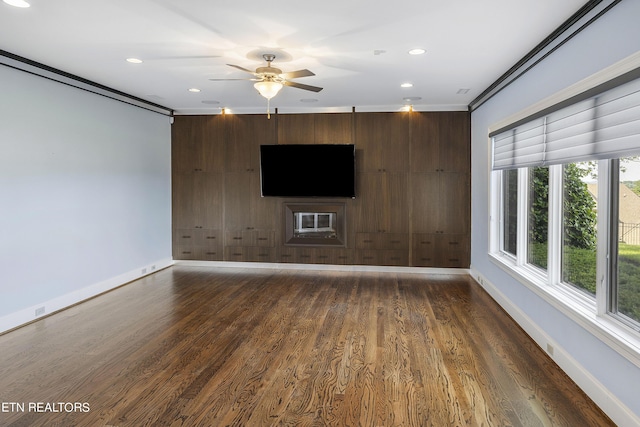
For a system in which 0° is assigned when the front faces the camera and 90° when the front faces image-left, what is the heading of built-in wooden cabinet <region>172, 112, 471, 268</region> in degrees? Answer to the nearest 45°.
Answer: approximately 0°

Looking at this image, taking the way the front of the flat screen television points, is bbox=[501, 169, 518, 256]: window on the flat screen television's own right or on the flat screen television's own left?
on the flat screen television's own left

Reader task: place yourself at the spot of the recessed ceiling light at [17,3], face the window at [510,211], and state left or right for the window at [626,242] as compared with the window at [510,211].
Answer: right

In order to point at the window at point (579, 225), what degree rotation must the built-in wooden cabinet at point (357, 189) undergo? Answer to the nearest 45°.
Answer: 0° — it already faces it

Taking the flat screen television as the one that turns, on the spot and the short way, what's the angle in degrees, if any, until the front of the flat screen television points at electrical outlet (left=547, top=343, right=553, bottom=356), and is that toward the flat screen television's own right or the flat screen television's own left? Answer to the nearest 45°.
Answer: approximately 45° to the flat screen television's own left
